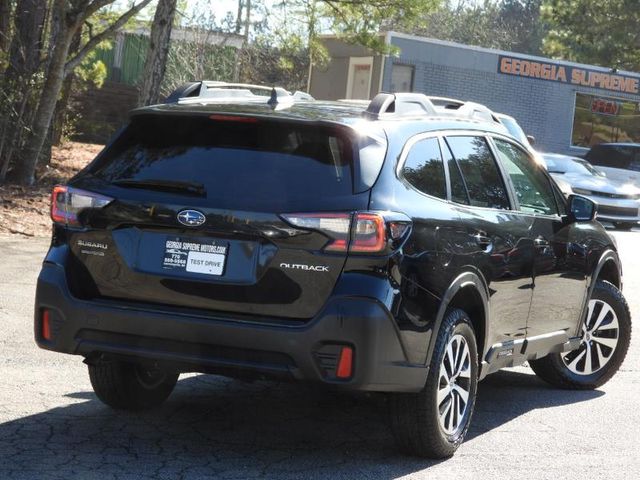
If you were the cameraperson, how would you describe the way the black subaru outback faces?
facing away from the viewer and to the right of the viewer

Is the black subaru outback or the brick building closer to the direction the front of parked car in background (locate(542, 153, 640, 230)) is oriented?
the black subaru outback

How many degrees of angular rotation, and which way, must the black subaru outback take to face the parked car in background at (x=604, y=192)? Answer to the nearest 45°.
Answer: approximately 45° to its left

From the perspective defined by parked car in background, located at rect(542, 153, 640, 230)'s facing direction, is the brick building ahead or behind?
behind

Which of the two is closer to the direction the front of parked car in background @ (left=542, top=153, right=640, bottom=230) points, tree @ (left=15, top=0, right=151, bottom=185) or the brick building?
the tree
